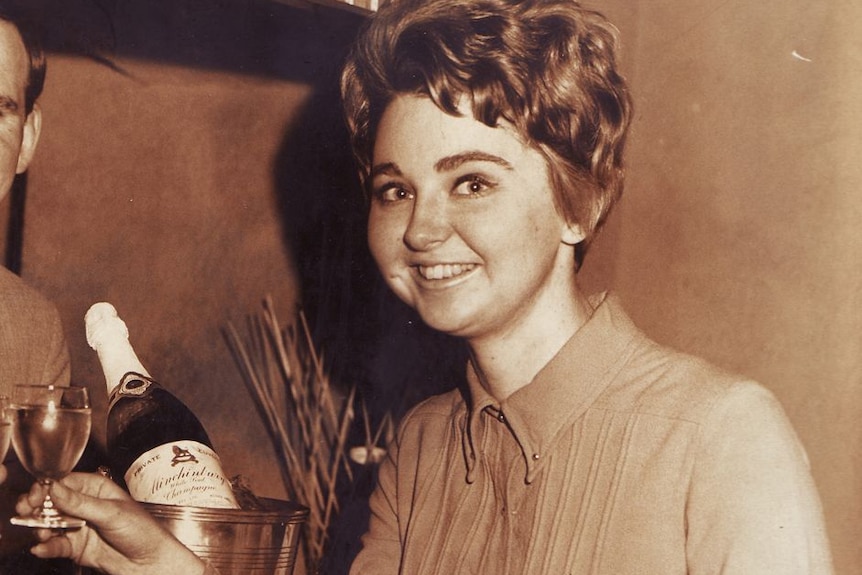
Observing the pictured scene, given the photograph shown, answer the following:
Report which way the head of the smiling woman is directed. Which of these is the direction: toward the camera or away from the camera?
toward the camera

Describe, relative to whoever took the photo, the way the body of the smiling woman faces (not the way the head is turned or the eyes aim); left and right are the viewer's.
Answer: facing the viewer and to the left of the viewer
